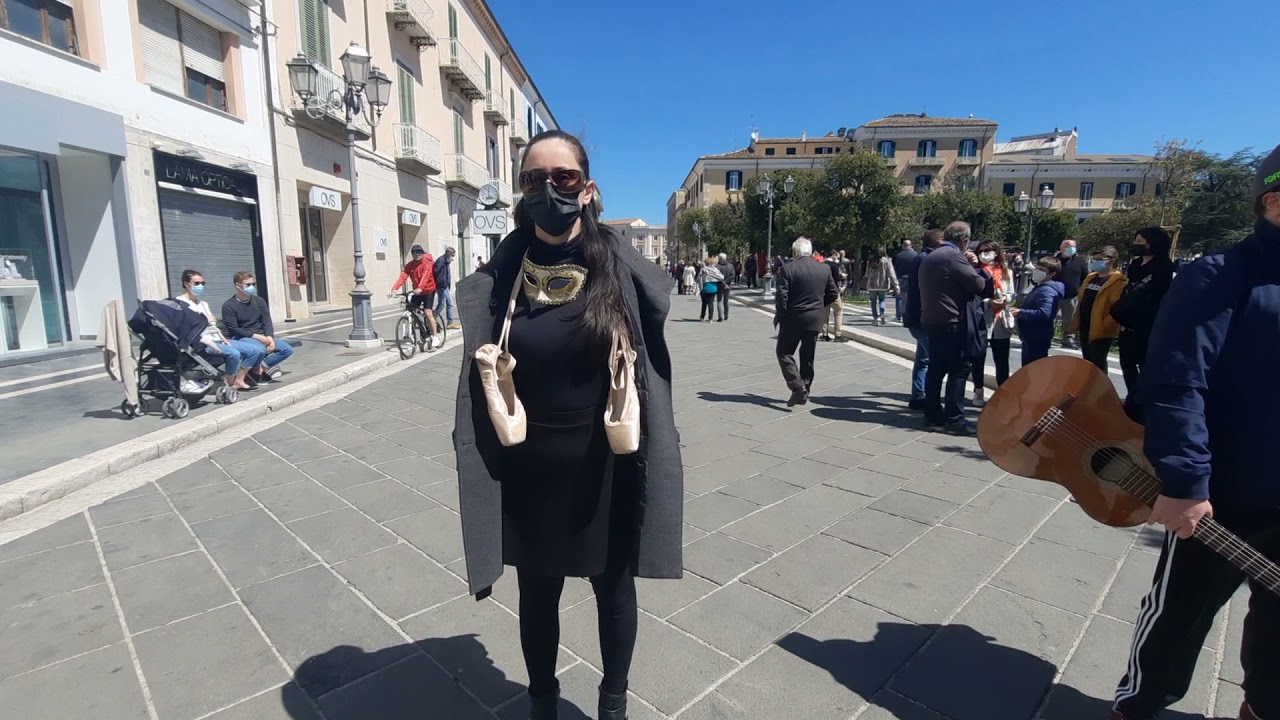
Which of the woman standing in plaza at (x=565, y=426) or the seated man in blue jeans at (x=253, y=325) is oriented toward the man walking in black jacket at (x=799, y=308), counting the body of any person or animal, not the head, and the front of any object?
the seated man in blue jeans

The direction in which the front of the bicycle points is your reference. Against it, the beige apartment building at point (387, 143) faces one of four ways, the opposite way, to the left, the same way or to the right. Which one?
to the left

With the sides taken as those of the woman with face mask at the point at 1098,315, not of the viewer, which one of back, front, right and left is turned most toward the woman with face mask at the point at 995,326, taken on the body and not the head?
right

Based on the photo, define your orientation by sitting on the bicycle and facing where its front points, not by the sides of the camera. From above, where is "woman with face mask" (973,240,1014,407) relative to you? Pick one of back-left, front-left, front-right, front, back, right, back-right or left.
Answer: left

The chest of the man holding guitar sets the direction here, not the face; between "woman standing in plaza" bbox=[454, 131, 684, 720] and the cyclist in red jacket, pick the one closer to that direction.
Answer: the woman standing in plaza

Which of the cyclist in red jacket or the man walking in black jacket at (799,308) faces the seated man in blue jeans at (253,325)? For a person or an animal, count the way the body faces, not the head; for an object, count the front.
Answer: the cyclist in red jacket

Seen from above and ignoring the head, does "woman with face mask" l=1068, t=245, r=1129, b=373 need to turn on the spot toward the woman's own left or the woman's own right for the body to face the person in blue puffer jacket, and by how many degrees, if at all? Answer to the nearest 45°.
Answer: approximately 90° to the woman's own right

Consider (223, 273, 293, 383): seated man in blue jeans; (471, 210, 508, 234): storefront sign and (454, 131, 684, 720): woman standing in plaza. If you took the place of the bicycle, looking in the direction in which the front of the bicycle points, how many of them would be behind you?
1

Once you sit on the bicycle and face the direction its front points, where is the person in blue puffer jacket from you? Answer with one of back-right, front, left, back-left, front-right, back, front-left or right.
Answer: left

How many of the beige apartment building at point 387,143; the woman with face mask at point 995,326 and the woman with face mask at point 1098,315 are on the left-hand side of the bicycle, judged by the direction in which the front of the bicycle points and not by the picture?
2

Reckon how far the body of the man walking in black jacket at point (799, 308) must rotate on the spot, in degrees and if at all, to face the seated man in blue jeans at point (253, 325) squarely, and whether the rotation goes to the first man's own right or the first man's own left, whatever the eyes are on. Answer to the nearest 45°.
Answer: approximately 90° to the first man's own left
